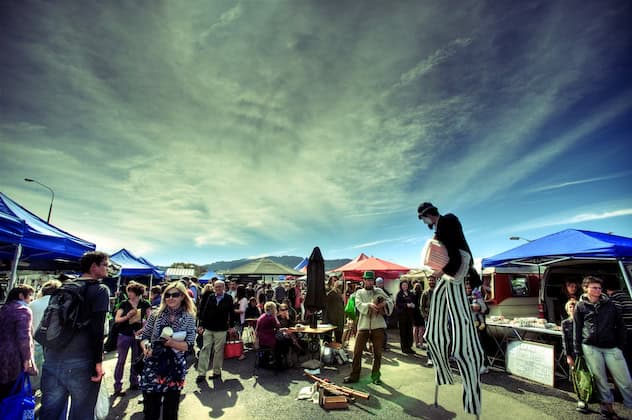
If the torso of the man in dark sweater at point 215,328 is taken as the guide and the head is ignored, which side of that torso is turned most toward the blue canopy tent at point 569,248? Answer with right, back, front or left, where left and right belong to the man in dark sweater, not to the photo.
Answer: left

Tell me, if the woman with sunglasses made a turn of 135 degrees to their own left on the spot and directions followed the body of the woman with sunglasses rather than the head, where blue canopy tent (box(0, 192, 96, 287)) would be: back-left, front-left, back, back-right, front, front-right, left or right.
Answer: left

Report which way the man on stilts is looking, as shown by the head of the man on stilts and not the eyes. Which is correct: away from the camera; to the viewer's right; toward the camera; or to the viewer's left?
to the viewer's left

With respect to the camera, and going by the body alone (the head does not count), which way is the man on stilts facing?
to the viewer's left

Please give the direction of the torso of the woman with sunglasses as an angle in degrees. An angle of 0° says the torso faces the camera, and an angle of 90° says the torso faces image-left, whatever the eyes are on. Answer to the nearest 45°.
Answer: approximately 0°

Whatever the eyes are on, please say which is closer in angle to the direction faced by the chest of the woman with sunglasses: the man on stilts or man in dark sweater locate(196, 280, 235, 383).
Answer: the man on stilts

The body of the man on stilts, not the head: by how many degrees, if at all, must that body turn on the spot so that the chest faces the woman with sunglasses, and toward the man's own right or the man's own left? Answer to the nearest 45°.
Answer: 0° — they already face them

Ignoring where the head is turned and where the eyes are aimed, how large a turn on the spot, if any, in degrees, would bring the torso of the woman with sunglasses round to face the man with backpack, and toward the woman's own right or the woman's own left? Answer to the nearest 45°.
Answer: approximately 90° to the woman's own right

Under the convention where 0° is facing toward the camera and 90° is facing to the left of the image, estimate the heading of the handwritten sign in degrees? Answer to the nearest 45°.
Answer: approximately 45°

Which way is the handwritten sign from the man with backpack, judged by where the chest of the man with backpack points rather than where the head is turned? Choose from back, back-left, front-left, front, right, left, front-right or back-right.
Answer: front-right

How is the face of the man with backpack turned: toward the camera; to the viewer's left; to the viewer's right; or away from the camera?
to the viewer's right
